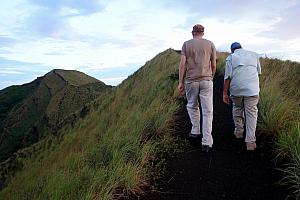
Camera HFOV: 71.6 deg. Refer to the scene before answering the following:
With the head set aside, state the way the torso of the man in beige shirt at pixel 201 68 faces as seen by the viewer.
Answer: away from the camera

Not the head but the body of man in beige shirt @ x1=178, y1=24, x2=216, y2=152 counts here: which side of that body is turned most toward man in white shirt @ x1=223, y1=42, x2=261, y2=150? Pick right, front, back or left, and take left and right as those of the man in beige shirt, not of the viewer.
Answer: right

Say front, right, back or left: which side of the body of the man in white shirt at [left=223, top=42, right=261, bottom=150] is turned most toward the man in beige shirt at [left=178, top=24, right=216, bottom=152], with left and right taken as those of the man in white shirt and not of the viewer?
left

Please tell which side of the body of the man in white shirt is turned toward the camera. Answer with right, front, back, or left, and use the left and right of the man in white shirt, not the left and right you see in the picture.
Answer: back

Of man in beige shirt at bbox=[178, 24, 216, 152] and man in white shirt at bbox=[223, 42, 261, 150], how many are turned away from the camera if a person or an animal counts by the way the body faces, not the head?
2
